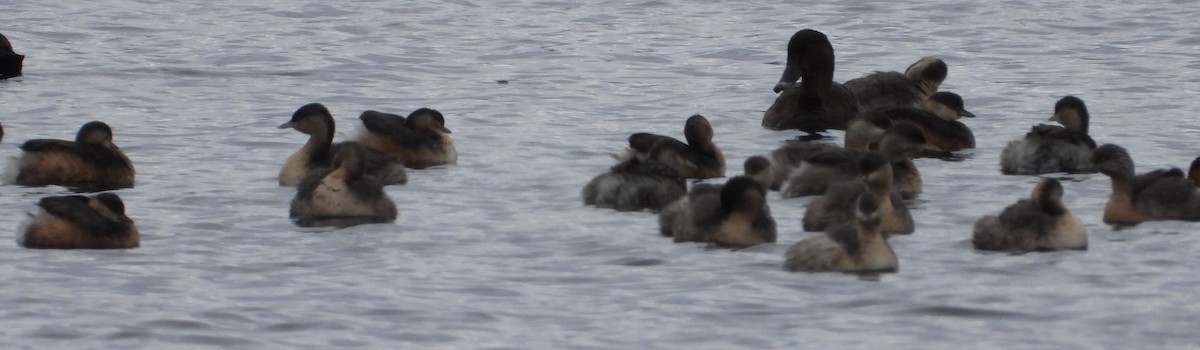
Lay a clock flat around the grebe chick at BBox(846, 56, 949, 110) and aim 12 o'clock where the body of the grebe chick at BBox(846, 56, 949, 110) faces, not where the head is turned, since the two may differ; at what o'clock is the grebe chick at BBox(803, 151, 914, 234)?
the grebe chick at BBox(803, 151, 914, 234) is roughly at 3 o'clock from the grebe chick at BBox(846, 56, 949, 110).

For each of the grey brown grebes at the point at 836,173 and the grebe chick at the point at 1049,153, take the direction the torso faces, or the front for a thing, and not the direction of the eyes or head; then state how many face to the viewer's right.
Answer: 2

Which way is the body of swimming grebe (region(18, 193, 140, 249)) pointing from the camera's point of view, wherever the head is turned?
to the viewer's right

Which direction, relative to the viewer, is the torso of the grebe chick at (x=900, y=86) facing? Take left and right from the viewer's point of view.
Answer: facing to the right of the viewer

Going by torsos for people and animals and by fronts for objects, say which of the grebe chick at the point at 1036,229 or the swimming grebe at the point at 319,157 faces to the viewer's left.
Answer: the swimming grebe

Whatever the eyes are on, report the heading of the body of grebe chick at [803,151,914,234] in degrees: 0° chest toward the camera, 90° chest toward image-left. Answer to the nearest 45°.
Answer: approximately 270°

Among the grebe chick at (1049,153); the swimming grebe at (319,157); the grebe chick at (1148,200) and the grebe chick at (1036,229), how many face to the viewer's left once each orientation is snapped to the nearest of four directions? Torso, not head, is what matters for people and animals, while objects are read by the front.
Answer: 2

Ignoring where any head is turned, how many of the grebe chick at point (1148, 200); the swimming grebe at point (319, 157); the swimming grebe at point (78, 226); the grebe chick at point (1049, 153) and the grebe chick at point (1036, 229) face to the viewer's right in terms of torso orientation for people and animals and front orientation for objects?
3

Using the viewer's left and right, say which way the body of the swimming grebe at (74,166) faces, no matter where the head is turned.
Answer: facing to the right of the viewer

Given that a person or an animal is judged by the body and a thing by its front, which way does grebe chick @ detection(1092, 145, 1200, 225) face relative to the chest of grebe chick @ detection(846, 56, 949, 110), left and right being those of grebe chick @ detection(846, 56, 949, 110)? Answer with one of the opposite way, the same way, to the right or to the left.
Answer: the opposite way
